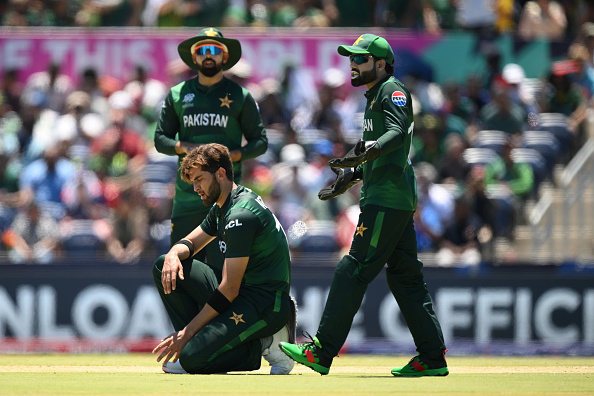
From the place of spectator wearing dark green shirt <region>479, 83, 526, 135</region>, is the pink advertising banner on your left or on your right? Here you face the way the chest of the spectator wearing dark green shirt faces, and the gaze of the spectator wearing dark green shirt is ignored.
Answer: on your right

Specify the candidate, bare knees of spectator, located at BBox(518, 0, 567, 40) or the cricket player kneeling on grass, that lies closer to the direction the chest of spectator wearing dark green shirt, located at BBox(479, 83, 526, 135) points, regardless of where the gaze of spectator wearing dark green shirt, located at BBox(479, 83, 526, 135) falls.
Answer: the cricket player kneeling on grass

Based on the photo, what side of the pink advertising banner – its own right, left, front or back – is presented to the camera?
front

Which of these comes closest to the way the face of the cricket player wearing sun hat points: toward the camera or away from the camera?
toward the camera

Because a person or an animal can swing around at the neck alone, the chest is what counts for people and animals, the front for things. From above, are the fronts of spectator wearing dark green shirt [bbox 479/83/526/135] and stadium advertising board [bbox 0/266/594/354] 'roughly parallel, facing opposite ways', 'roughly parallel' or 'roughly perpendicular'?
roughly parallel

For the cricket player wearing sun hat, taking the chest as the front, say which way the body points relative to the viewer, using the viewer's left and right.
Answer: facing the viewer

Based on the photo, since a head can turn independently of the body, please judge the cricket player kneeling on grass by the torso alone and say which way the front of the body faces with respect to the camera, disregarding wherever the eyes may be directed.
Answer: to the viewer's left

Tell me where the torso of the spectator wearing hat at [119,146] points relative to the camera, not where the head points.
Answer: toward the camera

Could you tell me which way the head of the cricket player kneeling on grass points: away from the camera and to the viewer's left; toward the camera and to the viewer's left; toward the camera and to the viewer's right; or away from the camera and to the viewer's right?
toward the camera and to the viewer's left

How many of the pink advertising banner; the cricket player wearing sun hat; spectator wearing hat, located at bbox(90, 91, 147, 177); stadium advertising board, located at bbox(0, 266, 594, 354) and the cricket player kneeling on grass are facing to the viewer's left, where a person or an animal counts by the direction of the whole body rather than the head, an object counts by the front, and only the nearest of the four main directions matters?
1
